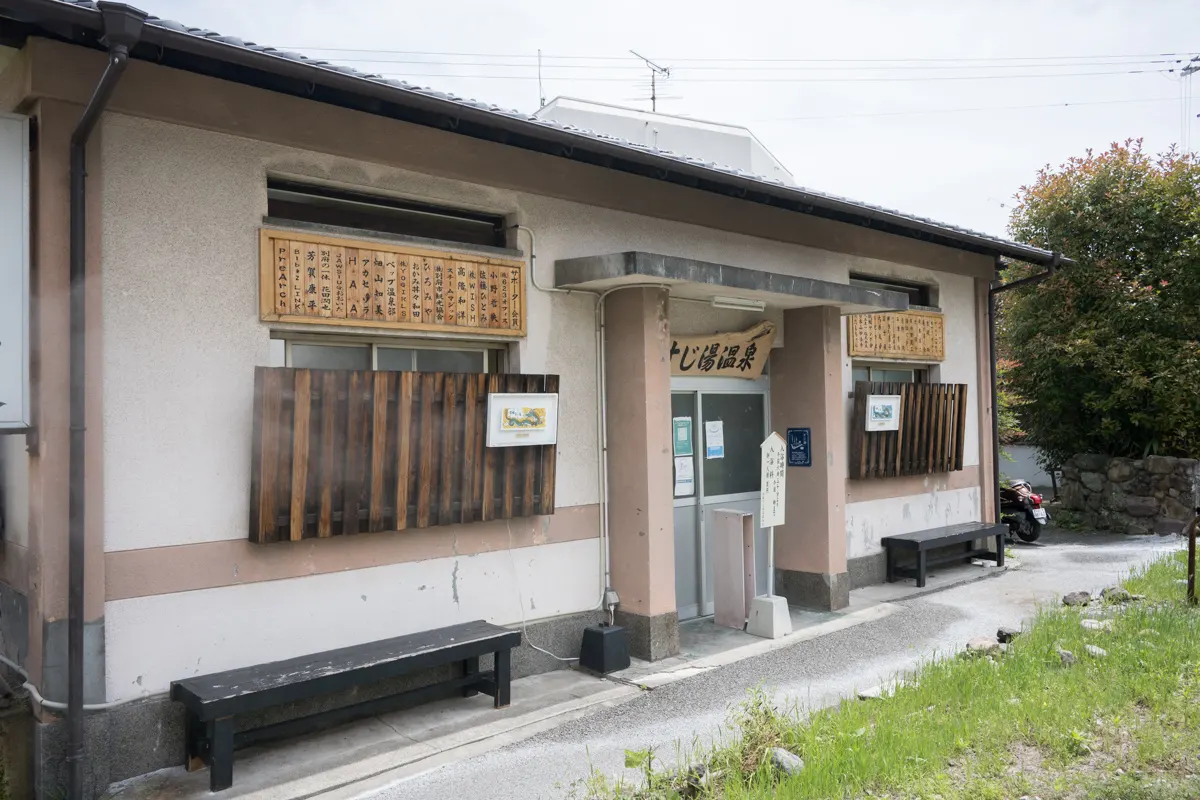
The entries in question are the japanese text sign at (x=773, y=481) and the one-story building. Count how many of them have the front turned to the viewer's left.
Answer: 0

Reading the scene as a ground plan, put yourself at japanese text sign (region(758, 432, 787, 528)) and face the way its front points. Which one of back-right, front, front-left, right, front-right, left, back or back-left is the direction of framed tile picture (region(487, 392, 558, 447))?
front-right

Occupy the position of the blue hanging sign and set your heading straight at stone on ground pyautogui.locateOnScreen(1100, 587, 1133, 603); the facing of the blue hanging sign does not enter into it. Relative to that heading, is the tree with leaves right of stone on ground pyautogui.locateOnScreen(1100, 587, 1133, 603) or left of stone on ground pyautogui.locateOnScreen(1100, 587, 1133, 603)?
left

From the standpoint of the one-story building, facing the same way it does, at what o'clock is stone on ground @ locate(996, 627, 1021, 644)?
The stone on ground is roughly at 10 o'clock from the one-story building.

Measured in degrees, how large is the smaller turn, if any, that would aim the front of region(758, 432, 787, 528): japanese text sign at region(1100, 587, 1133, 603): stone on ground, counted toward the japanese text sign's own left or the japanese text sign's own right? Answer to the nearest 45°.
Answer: approximately 90° to the japanese text sign's own left

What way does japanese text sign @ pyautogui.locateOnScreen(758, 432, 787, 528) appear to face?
toward the camera

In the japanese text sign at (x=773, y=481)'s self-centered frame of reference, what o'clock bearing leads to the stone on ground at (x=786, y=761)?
The stone on ground is roughly at 12 o'clock from the japanese text sign.

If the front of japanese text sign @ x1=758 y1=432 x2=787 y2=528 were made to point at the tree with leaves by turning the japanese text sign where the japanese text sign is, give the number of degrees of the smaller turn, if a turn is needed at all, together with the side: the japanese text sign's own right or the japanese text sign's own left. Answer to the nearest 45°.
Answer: approximately 135° to the japanese text sign's own left

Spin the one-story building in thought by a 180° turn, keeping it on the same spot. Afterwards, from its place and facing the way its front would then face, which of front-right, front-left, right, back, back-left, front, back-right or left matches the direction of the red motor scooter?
right

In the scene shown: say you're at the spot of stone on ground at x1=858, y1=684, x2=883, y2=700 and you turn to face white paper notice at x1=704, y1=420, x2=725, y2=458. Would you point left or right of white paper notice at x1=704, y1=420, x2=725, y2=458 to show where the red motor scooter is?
right

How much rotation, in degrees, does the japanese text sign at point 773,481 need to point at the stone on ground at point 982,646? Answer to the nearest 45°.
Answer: approximately 45° to its left

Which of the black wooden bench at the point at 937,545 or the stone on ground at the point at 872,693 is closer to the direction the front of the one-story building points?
the stone on ground

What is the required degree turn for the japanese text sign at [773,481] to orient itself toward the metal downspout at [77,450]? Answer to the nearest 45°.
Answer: approximately 45° to its right

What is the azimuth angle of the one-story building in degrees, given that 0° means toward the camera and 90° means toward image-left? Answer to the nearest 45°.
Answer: approximately 315°
